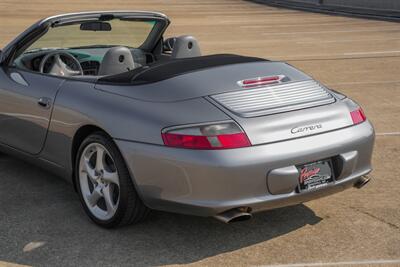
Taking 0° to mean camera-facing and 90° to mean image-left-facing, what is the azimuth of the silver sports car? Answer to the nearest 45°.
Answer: approximately 135°
